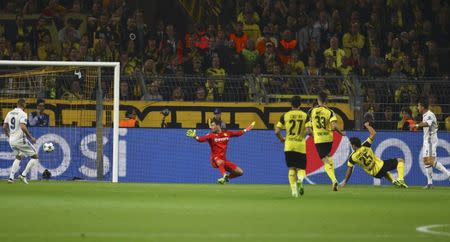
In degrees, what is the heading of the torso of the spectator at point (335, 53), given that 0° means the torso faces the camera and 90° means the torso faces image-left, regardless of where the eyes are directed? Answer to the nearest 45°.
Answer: approximately 0°

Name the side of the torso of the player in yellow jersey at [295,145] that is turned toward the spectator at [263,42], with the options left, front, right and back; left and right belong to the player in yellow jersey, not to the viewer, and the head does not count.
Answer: front

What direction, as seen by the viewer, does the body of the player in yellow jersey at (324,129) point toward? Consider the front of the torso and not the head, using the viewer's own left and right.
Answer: facing away from the viewer

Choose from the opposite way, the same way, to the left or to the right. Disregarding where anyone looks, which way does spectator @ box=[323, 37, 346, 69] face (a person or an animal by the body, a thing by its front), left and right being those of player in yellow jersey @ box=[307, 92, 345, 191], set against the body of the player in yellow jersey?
the opposite way

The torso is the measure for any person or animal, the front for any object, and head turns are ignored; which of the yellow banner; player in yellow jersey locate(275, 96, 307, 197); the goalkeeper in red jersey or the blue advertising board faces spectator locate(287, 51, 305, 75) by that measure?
the player in yellow jersey

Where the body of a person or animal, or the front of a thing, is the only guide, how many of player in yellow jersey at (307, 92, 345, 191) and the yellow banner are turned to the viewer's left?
0

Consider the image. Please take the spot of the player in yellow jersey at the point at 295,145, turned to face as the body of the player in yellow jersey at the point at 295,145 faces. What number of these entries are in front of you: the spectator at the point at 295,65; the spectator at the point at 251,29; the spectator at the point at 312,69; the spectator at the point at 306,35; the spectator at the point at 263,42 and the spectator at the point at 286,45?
6

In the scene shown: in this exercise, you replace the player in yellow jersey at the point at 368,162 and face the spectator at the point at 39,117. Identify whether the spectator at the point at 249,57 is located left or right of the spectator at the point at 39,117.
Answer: right

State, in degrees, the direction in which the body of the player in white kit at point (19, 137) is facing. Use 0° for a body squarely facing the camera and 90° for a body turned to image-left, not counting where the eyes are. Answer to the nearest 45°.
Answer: approximately 225°

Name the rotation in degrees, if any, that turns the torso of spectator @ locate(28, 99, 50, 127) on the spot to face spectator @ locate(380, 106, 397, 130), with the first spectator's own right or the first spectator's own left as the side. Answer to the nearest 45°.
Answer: approximately 90° to the first spectator's own left

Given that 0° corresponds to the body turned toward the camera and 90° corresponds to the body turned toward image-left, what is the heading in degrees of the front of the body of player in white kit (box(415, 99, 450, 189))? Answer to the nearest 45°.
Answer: approximately 90°

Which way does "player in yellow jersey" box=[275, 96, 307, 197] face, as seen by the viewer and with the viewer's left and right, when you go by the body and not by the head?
facing away from the viewer

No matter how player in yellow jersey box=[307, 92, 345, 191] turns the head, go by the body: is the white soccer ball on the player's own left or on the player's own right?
on the player's own left
